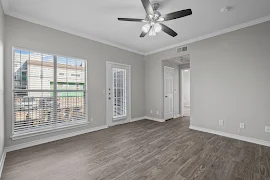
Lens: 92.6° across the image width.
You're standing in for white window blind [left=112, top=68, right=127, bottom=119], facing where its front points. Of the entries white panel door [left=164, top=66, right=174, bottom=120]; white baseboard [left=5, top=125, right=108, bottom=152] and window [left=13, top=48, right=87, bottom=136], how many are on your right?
2

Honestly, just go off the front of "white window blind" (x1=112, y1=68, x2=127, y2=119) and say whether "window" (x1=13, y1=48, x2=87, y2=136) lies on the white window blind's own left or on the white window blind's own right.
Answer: on the white window blind's own right

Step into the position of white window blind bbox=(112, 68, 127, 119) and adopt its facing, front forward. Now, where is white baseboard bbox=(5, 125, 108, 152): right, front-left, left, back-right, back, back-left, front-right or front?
right

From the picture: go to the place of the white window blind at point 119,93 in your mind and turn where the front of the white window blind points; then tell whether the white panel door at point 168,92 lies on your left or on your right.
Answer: on your left
